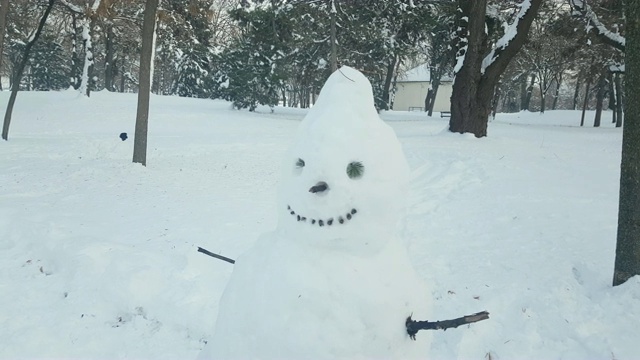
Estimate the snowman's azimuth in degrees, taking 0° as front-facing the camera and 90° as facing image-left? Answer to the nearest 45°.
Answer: approximately 45°

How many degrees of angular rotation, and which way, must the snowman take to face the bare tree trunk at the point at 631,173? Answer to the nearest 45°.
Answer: approximately 180°

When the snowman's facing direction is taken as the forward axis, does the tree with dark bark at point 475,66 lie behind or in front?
behind

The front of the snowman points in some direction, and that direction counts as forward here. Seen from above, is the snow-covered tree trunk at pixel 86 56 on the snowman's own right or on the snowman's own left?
on the snowman's own right

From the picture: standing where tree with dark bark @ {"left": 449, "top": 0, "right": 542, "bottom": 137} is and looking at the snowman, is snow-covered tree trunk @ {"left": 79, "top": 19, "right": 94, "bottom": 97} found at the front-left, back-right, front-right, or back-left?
back-right
